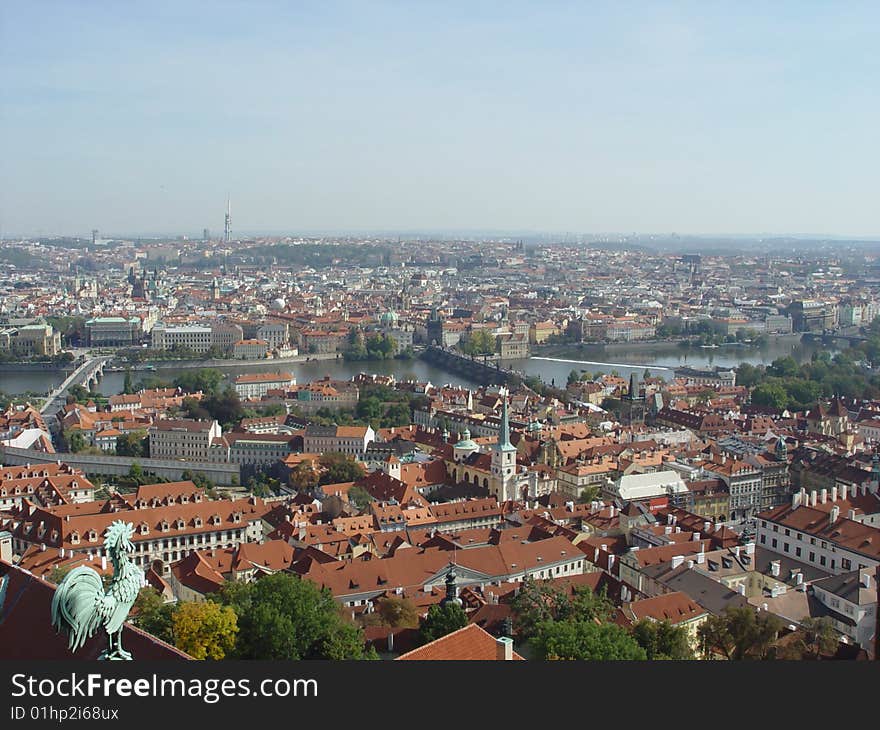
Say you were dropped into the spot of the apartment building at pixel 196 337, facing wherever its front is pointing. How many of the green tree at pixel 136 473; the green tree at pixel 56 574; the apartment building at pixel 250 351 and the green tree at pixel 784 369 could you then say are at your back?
0

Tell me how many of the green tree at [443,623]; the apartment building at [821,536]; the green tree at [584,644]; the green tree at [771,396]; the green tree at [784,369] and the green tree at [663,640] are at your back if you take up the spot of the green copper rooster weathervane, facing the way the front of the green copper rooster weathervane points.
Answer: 0

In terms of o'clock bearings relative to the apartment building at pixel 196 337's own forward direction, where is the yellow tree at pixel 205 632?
The yellow tree is roughly at 12 o'clock from the apartment building.

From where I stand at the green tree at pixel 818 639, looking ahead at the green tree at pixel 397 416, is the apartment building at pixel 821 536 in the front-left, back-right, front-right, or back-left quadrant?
front-right

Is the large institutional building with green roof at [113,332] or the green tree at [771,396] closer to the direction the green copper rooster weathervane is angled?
the green tree

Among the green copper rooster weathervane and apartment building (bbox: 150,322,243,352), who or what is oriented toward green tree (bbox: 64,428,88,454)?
the apartment building

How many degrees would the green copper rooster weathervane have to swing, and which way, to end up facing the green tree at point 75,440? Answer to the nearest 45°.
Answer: approximately 90° to its left

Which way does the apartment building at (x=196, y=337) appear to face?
toward the camera

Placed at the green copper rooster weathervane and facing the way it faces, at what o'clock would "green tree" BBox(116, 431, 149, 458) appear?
The green tree is roughly at 9 o'clock from the green copper rooster weathervane.

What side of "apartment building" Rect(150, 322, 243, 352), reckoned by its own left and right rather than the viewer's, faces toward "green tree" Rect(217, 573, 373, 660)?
front

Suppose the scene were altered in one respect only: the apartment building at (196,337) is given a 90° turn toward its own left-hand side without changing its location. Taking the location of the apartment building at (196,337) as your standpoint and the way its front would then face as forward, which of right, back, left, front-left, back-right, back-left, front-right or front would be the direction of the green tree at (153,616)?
right

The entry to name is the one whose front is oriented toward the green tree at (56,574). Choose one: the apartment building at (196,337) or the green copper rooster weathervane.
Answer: the apartment building

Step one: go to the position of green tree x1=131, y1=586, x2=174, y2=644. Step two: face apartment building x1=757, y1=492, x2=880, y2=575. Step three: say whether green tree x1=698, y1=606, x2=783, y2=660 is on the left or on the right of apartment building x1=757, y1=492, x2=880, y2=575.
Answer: right

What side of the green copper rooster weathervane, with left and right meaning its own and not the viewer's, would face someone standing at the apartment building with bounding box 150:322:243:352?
left

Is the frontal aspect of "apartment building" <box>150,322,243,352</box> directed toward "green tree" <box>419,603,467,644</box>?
yes

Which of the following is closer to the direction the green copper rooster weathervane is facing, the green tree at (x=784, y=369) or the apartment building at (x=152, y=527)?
the green tree

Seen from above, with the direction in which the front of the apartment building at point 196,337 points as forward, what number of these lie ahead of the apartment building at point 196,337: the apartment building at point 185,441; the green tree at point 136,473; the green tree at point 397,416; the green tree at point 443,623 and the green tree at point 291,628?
5

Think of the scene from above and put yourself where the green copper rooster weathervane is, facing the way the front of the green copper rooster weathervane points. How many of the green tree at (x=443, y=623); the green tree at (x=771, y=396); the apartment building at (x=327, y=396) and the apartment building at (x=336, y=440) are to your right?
0

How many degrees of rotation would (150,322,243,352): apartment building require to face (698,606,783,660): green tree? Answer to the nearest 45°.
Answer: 0° — it already faces it

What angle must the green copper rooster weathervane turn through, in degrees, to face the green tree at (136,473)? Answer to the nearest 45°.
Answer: approximately 90° to its left

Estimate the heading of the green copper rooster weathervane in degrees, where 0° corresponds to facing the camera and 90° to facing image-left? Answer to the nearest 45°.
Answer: approximately 270°

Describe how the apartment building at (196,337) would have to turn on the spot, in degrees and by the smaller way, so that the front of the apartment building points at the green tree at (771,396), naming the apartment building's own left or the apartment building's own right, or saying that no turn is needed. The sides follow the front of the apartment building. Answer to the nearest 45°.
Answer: approximately 45° to the apartment building's own left

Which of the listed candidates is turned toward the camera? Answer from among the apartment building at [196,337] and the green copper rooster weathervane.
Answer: the apartment building

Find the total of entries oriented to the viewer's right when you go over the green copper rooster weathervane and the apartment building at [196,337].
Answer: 1
